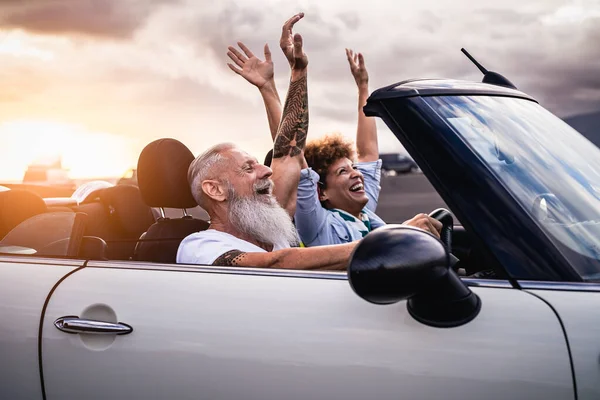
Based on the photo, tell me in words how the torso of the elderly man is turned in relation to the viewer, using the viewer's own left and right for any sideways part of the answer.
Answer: facing to the right of the viewer
